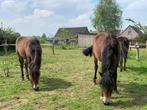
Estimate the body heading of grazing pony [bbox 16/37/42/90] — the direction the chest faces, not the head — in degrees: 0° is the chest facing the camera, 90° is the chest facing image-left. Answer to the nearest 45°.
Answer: approximately 315°
